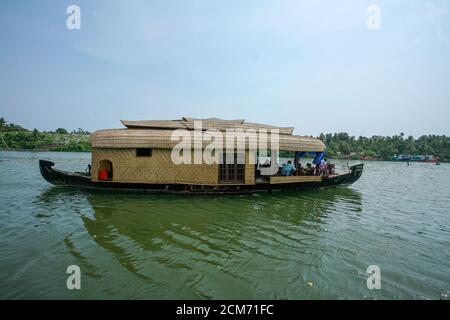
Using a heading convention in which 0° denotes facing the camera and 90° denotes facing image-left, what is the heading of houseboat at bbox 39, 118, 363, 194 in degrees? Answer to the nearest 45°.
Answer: approximately 270°
